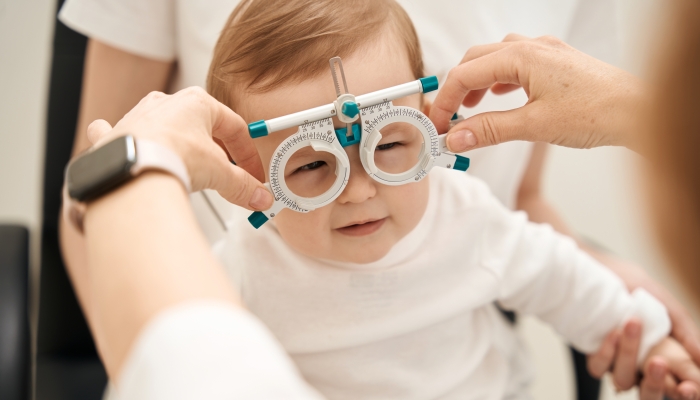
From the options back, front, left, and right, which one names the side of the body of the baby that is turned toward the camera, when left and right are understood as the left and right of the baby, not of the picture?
front

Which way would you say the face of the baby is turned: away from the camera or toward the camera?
toward the camera

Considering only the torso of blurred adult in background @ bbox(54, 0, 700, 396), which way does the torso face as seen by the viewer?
toward the camera
